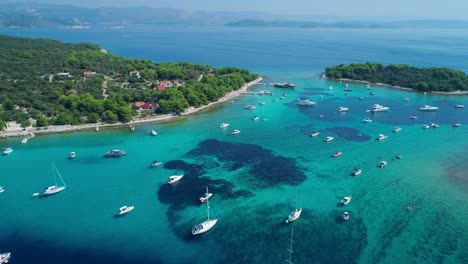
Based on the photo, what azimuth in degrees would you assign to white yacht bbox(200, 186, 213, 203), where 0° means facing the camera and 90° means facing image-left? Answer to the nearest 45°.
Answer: approximately 225°

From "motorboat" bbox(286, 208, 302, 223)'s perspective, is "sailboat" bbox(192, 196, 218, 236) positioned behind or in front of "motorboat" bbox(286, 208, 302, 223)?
behind

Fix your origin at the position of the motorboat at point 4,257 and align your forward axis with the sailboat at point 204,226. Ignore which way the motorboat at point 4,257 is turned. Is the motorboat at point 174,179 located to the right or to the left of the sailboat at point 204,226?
left

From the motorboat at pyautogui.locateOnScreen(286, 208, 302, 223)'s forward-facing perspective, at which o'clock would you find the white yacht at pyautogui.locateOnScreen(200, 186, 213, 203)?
The white yacht is roughly at 8 o'clock from the motorboat.

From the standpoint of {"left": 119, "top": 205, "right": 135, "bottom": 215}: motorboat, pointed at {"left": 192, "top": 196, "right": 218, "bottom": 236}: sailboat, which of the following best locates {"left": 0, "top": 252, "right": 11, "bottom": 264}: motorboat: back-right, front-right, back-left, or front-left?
back-right

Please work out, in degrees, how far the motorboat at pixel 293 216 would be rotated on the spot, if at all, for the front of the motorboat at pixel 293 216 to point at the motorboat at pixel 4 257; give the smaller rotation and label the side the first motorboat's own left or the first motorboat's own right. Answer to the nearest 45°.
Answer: approximately 180°

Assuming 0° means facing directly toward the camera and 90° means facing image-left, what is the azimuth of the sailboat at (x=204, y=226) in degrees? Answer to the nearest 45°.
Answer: approximately 225°

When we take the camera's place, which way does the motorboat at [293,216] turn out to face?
facing away from the viewer and to the right of the viewer

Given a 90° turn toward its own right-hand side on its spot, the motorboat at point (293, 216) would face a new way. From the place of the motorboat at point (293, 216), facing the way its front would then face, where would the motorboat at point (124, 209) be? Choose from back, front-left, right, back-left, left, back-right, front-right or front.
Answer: back-right

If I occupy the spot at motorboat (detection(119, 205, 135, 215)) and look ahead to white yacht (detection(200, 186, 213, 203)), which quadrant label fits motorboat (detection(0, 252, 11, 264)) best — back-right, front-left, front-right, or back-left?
back-right

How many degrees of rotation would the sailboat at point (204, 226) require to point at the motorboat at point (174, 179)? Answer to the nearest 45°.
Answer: approximately 45° to its left

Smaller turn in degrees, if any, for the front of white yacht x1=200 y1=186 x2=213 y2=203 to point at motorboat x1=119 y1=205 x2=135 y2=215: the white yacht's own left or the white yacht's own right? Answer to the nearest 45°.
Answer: approximately 135° to the white yacht's own left
